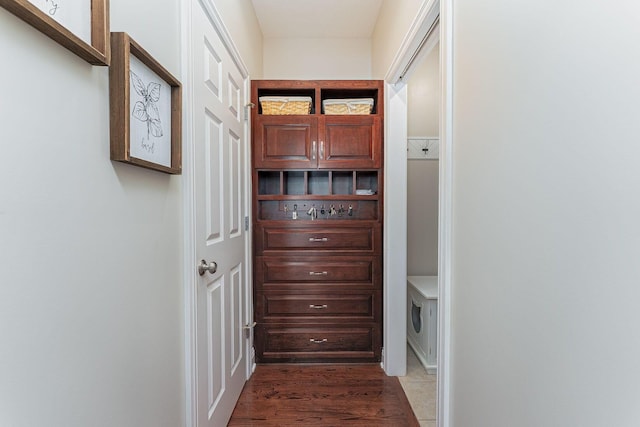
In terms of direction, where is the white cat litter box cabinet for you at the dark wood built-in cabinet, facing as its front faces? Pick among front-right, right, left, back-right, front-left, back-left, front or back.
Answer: left

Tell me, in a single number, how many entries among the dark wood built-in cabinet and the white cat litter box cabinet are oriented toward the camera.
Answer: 1

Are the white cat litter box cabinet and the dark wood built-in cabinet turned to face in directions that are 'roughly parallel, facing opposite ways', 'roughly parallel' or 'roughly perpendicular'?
roughly perpendicular

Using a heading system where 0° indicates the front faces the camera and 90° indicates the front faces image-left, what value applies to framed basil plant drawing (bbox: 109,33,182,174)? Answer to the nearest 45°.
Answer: approximately 315°

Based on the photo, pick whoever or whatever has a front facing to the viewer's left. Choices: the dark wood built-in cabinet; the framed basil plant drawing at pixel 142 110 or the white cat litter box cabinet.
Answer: the white cat litter box cabinet

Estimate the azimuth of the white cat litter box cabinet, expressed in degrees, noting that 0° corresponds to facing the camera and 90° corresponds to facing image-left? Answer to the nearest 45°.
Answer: approximately 90°

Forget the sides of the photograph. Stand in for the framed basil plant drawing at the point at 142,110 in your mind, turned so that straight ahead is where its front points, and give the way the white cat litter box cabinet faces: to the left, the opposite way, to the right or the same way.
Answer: the opposite way

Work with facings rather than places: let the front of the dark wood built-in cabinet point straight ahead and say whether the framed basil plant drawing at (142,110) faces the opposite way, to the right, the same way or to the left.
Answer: to the left

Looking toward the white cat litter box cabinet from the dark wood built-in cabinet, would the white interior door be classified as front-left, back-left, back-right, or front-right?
back-right

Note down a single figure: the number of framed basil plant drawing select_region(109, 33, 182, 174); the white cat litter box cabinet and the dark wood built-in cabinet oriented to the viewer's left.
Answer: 1
